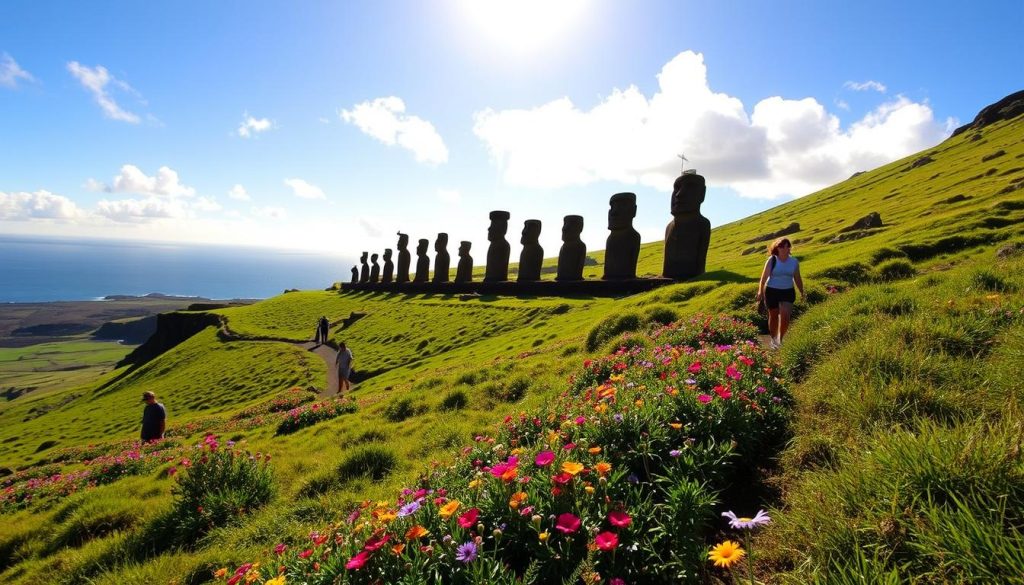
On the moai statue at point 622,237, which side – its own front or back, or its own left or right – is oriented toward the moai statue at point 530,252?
right

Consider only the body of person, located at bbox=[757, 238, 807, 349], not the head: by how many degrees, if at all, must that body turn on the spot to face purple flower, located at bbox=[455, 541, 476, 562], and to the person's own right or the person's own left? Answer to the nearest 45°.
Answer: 0° — they already face it

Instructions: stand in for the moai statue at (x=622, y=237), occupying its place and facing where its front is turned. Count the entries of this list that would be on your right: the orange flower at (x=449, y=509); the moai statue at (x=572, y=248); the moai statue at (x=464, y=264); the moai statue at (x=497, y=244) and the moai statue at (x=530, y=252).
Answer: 4

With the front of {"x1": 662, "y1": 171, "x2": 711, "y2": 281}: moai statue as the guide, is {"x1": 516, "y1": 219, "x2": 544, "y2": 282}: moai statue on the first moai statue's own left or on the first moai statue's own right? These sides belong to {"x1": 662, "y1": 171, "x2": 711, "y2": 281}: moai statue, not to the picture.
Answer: on the first moai statue's own right

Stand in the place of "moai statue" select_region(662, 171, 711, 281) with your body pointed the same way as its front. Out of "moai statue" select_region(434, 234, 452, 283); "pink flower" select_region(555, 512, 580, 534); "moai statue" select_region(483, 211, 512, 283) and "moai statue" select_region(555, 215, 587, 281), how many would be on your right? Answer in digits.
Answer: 3

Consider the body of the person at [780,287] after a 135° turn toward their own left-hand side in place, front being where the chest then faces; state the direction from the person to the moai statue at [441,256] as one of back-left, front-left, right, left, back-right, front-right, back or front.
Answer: left

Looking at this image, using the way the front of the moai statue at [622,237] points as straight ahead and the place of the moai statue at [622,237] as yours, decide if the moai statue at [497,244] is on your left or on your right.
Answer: on your right

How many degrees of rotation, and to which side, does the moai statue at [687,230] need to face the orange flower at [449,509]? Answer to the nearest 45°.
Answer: approximately 45° to its left

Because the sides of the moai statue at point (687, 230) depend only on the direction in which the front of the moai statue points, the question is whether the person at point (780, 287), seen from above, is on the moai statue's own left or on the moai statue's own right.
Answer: on the moai statue's own left

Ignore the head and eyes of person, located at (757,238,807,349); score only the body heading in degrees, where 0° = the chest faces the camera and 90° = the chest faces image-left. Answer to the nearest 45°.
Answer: approximately 0°

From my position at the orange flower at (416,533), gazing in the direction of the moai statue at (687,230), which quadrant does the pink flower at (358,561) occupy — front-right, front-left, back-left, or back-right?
back-left
